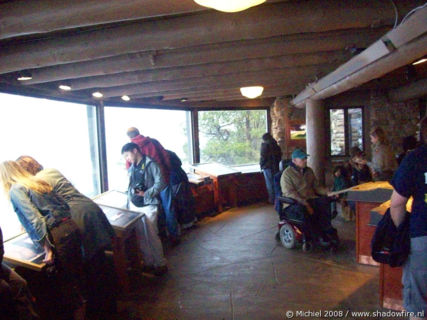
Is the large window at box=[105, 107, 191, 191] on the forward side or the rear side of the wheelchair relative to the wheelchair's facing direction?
on the rear side

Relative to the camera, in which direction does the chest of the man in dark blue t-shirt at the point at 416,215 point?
away from the camera

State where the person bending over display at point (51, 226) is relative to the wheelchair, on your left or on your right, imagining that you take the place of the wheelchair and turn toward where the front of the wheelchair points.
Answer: on your right

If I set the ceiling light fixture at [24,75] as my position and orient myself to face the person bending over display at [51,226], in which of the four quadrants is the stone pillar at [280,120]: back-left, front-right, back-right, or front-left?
back-left

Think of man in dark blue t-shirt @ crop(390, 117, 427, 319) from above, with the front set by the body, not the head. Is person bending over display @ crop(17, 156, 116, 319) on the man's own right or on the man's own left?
on the man's own left

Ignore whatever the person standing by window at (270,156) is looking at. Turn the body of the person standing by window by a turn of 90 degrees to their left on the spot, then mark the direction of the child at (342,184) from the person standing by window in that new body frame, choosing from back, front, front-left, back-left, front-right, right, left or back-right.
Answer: left
